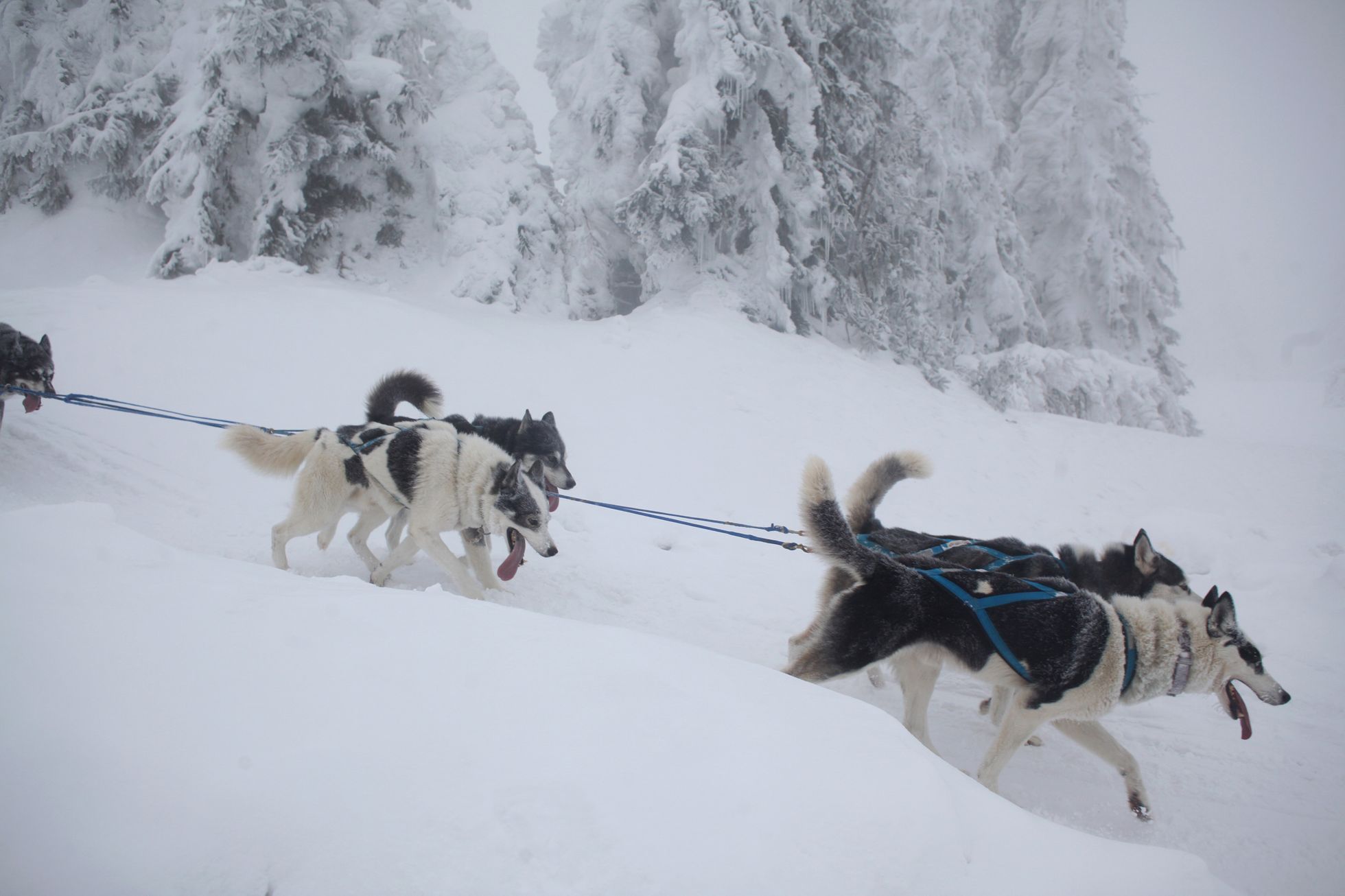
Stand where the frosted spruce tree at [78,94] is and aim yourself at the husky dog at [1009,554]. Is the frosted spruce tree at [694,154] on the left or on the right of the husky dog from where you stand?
left

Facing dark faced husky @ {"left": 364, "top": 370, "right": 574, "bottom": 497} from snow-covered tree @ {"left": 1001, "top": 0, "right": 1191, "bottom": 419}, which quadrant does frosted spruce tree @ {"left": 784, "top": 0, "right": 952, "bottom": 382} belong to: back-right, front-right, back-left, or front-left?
front-right

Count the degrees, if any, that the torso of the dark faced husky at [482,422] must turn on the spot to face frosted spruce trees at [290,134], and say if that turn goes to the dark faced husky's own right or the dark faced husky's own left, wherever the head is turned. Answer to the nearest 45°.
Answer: approximately 90° to the dark faced husky's own left

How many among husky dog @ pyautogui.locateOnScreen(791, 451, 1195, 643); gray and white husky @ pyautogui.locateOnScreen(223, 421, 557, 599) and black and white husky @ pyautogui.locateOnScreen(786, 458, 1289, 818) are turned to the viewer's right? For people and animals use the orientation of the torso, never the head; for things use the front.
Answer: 3

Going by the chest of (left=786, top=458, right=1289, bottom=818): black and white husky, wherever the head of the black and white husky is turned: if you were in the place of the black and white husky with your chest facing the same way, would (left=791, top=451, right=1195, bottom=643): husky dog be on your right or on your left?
on your left

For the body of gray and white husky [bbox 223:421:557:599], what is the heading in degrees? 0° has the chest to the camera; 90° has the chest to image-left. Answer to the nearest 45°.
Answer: approximately 270°

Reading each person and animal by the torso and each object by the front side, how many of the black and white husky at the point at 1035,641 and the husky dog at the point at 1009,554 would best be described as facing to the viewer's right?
2

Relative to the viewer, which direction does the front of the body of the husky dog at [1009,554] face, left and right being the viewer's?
facing to the right of the viewer

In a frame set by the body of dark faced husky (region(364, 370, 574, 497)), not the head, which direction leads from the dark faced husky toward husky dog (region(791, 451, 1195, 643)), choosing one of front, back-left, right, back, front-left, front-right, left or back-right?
front-right

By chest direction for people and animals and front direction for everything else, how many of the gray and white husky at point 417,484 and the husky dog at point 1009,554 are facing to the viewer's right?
2

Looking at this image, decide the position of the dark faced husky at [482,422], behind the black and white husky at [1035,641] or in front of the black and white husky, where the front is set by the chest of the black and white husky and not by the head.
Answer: behind

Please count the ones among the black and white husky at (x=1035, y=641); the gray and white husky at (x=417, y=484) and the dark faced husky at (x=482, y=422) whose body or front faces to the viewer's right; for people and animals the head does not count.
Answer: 3

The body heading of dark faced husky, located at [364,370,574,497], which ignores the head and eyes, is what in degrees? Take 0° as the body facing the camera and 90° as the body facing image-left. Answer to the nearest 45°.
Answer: approximately 270°

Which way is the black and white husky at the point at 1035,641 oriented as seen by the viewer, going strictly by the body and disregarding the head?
to the viewer's right

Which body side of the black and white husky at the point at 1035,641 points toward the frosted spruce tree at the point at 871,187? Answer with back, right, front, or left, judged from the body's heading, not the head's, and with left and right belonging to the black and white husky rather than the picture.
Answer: left

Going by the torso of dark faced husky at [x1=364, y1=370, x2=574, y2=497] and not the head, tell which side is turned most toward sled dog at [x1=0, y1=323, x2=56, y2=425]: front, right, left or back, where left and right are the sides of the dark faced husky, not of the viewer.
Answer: back

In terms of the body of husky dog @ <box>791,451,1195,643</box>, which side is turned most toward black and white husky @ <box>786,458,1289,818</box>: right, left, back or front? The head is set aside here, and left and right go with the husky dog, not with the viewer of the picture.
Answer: right
